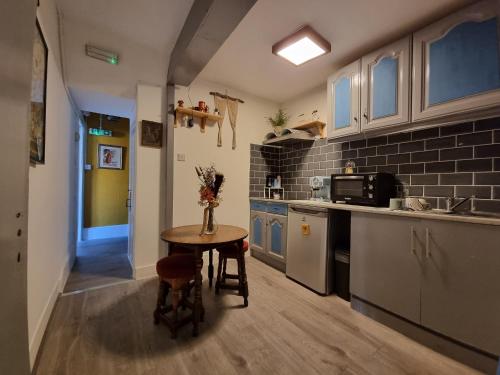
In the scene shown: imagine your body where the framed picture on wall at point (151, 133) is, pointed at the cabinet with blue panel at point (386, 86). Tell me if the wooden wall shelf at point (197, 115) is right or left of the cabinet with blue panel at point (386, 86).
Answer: left

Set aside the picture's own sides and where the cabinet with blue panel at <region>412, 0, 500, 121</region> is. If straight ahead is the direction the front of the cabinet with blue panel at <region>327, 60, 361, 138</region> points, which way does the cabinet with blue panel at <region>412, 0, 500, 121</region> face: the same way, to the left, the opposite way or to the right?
the same way

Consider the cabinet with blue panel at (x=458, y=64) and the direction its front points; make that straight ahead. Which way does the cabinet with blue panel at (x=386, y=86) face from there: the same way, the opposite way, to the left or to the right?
the same way

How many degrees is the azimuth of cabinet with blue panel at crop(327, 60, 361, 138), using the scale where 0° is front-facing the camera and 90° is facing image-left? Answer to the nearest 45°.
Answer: approximately 45°

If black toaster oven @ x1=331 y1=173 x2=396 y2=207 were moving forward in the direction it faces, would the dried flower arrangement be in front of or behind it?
in front

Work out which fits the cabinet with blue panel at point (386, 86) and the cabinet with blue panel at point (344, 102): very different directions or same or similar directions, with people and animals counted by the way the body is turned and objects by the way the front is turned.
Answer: same or similar directions

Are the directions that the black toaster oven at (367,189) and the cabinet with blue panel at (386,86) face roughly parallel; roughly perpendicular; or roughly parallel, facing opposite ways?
roughly parallel

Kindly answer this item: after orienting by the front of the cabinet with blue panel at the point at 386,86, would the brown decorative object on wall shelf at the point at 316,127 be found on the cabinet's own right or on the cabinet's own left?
on the cabinet's own right

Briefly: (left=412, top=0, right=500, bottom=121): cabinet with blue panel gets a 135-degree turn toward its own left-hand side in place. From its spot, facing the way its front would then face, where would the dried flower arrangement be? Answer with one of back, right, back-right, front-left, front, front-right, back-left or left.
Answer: back-right

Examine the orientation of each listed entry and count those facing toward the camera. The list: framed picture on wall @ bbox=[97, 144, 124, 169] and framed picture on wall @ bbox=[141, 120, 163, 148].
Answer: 2

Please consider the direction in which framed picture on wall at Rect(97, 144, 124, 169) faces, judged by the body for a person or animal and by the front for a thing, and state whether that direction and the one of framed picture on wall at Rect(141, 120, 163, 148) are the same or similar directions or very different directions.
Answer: same or similar directions

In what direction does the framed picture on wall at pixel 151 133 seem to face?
toward the camera

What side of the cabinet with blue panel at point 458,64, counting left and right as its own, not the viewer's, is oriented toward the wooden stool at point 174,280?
front

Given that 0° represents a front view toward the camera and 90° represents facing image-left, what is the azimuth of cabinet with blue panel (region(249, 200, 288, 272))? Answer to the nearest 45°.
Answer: approximately 45°

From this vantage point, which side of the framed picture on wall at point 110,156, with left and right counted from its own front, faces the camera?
front

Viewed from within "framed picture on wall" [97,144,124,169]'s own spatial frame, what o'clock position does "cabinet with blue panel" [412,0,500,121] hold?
The cabinet with blue panel is roughly at 11 o'clock from the framed picture on wall.
